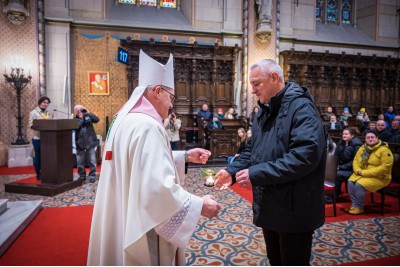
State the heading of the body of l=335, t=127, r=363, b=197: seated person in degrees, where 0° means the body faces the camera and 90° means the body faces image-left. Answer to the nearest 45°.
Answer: approximately 45°

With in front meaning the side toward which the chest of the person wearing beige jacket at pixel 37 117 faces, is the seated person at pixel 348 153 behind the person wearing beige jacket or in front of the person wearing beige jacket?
in front

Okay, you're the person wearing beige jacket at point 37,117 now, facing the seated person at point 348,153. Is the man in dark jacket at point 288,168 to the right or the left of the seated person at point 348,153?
right

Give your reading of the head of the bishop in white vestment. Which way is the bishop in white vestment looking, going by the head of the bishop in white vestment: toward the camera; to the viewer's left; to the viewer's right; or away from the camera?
to the viewer's right

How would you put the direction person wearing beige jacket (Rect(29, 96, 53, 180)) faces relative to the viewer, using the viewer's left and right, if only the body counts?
facing the viewer and to the right of the viewer

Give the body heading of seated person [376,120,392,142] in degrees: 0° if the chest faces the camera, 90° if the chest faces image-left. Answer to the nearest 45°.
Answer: approximately 45°

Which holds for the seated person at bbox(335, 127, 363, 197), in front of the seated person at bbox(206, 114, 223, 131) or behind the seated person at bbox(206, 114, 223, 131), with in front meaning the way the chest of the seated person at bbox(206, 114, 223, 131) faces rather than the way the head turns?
in front

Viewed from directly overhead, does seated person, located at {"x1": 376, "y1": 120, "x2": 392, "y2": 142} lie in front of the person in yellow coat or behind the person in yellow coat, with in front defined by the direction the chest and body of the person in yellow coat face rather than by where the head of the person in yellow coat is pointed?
behind

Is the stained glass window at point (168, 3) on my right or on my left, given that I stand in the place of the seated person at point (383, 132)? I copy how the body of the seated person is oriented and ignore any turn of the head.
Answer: on my right

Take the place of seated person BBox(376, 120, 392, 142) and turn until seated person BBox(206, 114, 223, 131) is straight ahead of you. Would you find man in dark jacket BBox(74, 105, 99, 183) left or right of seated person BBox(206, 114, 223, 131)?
left
